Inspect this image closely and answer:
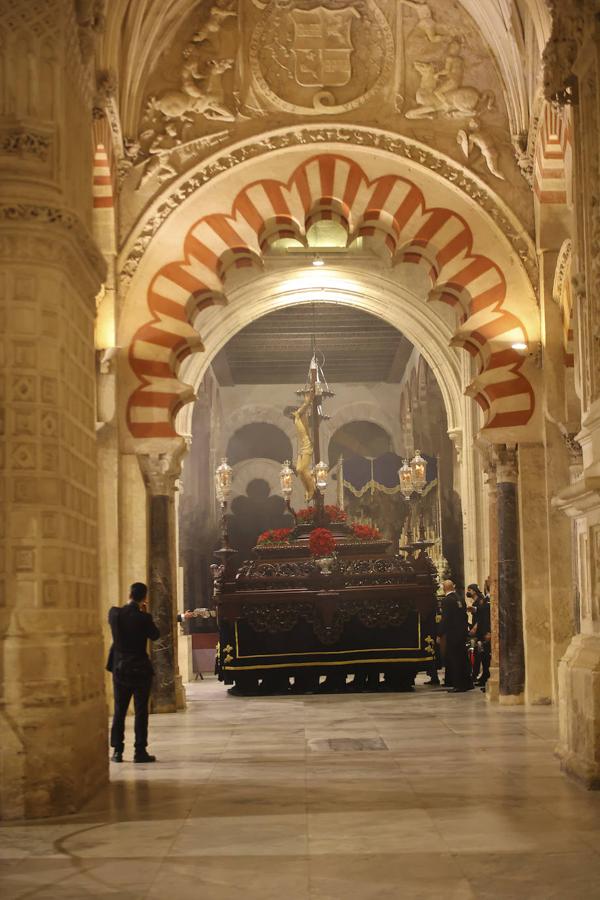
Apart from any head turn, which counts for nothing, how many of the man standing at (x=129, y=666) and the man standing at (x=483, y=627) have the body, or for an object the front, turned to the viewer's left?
1

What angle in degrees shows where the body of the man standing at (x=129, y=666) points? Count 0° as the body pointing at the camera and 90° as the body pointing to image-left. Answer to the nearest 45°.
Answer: approximately 225°

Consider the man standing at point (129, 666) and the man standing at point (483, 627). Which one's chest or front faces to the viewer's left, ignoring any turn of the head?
the man standing at point (483, 627)

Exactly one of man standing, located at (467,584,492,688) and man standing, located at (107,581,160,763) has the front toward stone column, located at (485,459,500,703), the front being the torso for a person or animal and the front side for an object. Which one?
man standing, located at (107,581,160,763)

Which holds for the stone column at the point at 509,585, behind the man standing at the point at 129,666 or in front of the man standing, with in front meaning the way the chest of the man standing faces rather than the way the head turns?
in front

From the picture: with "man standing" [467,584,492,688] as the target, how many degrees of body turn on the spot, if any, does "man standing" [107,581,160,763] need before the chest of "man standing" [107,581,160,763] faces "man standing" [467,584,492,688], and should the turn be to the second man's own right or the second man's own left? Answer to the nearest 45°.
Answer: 0° — they already face them

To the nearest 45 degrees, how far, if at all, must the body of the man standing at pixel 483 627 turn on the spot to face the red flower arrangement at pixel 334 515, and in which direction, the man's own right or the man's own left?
approximately 45° to the man's own right

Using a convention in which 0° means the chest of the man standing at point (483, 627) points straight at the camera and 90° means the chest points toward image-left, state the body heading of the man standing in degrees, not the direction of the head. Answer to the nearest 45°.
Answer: approximately 90°

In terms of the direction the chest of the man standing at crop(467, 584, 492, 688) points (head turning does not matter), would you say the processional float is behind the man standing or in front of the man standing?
in front

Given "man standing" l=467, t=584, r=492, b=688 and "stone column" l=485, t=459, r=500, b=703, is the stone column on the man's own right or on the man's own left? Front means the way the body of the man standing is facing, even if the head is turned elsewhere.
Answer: on the man's own left
